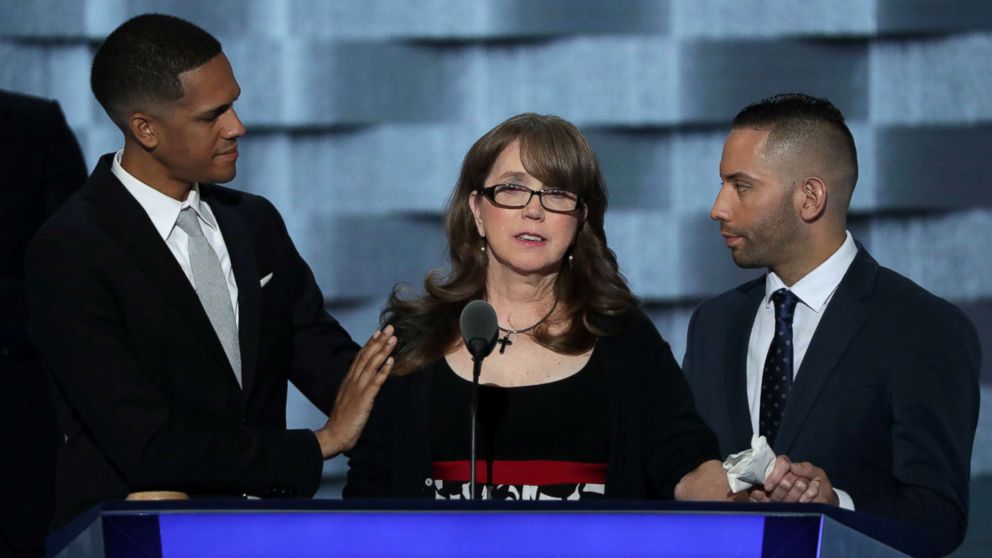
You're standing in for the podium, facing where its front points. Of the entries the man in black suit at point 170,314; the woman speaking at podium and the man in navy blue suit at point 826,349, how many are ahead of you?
0

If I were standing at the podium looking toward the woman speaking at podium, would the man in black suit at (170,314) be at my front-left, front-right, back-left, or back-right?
front-left

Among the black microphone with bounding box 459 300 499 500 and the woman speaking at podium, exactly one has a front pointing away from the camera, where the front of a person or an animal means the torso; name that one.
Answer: the black microphone

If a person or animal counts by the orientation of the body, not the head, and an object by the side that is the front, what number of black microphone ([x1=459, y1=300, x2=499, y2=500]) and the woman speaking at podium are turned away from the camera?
1

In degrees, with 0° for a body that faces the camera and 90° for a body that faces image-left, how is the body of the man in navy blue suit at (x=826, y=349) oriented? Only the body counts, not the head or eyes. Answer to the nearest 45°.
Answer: approximately 45°

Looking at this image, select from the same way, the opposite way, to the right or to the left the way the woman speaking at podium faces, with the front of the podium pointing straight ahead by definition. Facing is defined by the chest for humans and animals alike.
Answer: the same way

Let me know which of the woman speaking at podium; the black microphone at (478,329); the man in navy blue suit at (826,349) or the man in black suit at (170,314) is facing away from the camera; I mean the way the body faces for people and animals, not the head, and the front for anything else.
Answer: the black microphone

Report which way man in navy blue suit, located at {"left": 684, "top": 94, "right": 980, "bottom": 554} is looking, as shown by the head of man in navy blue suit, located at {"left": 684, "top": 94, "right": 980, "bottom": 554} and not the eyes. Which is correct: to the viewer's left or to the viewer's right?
to the viewer's left

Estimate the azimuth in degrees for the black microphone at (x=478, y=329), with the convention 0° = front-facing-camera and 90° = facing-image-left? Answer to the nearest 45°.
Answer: approximately 180°

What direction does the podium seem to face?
toward the camera

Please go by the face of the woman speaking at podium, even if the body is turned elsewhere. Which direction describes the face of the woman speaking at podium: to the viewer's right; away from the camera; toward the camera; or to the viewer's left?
toward the camera

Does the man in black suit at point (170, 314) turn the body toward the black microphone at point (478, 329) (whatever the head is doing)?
yes

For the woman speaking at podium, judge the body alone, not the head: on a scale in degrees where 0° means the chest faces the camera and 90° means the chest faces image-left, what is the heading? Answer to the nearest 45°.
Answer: approximately 0°

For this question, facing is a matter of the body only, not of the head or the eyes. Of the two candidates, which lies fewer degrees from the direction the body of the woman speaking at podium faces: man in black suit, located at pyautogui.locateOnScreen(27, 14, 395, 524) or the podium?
the podium

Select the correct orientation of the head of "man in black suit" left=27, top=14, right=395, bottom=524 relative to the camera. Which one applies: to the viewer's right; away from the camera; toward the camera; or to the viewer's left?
to the viewer's right

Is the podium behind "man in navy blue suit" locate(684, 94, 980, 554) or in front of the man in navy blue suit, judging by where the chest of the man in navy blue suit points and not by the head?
in front

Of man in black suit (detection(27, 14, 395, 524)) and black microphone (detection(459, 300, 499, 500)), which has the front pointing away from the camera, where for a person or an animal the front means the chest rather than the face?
the black microphone
